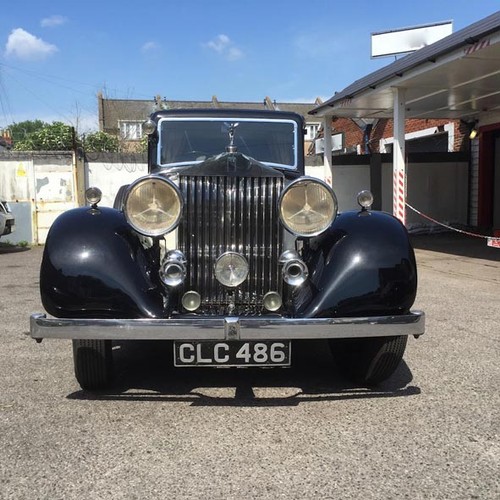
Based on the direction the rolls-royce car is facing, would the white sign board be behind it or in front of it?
behind

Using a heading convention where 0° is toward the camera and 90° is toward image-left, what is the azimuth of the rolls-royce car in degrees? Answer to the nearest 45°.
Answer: approximately 0°

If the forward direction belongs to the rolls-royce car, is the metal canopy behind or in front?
behind

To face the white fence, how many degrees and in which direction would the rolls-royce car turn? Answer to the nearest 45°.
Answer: approximately 180°

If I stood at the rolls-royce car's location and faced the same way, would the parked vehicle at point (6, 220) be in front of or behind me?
behind
